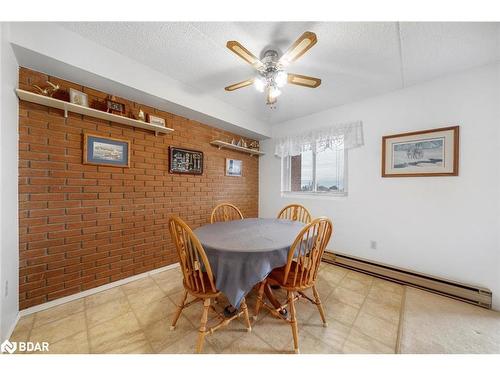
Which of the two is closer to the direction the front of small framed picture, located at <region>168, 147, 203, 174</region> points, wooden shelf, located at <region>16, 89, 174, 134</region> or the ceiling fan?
the ceiling fan

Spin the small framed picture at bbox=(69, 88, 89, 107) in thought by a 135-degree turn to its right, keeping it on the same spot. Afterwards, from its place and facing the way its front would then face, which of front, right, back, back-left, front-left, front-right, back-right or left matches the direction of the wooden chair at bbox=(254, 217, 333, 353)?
back-left

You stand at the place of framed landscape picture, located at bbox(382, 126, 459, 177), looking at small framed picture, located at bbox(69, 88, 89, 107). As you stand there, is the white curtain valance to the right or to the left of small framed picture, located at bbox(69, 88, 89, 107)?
right

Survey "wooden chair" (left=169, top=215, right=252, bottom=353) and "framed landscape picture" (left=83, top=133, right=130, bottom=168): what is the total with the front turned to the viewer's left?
0

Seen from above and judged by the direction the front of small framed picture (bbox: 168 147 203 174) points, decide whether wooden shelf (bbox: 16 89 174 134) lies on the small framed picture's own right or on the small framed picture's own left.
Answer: on the small framed picture's own right

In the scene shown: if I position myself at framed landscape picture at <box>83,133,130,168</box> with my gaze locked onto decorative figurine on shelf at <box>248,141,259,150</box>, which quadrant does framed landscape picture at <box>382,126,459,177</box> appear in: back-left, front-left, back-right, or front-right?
front-right

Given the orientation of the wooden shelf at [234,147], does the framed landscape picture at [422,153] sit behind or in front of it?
in front

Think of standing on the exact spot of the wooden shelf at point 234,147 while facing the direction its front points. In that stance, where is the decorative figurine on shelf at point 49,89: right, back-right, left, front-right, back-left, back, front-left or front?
right

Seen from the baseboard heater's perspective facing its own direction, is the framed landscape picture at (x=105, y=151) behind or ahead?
ahead

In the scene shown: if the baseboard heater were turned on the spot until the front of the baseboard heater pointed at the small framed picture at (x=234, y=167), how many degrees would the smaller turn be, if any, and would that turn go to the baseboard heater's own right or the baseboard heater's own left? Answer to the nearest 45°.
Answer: approximately 45° to the baseboard heater's own right

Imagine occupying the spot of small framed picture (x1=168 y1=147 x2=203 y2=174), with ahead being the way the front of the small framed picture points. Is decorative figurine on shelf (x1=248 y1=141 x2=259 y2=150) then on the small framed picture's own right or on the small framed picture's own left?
on the small framed picture's own left

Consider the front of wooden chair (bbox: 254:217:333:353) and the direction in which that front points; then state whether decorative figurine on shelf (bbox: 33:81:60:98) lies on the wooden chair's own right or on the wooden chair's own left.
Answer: on the wooden chair's own left

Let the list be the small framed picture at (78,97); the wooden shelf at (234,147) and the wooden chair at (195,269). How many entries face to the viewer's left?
0

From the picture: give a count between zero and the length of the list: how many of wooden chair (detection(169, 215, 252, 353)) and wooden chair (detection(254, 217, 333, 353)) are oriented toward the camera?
0

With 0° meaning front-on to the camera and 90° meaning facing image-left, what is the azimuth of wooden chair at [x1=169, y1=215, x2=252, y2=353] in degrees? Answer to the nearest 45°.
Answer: approximately 225°

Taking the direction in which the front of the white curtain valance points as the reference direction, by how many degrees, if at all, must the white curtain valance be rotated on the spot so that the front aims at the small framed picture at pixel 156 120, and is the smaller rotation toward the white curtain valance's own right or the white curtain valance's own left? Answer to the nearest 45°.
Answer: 0° — it already faces it

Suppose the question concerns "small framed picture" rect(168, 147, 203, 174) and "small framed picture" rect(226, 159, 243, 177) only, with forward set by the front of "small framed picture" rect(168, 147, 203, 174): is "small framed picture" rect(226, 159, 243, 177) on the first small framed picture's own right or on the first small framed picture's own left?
on the first small framed picture's own left
